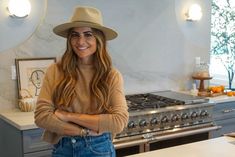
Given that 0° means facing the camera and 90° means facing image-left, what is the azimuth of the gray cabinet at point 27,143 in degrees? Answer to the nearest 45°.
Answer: approximately 315°

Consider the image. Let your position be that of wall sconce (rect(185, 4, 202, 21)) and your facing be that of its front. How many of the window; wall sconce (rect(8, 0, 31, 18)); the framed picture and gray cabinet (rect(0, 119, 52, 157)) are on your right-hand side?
3

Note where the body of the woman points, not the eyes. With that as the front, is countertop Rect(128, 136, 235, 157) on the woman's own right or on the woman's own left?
on the woman's own left

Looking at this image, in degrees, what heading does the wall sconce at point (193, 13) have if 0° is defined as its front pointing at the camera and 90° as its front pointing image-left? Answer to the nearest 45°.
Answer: approximately 315°

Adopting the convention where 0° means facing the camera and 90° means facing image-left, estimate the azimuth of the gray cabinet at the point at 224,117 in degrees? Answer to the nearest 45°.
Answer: approximately 315°

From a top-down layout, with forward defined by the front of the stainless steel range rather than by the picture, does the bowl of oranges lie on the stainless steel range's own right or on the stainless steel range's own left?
on the stainless steel range's own left

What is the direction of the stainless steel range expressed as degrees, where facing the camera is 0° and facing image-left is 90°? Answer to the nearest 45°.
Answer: approximately 315°

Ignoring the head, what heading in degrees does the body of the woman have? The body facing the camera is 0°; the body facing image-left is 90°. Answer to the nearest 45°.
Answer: approximately 0°
